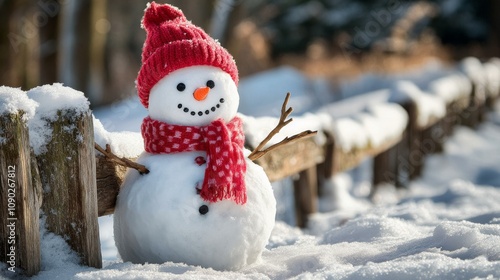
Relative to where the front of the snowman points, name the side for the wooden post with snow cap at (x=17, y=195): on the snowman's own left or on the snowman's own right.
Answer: on the snowman's own right

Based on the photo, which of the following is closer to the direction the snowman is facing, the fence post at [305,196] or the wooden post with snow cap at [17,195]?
the wooden post with snow cap

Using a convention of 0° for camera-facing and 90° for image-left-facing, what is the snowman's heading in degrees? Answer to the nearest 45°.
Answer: approximately 0°

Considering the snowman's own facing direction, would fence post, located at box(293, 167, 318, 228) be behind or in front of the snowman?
behind

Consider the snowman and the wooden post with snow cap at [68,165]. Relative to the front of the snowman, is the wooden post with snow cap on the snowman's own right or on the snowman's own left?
on the snowman's own right

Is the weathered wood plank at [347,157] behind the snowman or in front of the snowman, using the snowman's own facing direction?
behind
